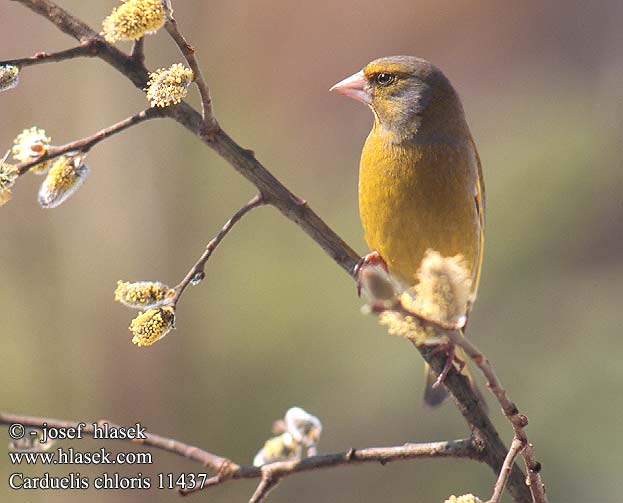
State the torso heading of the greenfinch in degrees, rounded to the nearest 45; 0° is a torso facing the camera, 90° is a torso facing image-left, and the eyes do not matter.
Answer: approximately 45°
